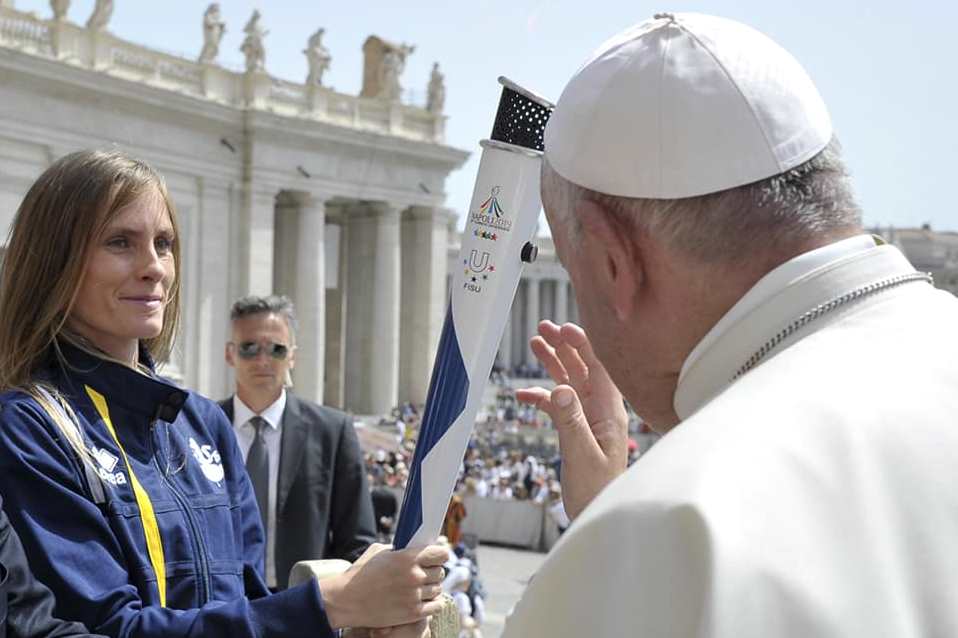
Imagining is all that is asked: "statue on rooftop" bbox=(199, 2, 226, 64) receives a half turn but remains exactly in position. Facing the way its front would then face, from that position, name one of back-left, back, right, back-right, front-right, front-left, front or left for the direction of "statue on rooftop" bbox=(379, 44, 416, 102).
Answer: right

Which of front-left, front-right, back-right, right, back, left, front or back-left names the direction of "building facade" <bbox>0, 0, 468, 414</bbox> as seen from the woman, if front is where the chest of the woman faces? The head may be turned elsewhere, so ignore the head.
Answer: back-left

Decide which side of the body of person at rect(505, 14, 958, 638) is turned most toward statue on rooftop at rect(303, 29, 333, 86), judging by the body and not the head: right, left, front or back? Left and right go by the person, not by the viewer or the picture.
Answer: front

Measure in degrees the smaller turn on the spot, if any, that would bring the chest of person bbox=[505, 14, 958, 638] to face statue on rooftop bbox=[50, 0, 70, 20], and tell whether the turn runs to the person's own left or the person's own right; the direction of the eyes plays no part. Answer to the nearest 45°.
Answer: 0° — they already face it

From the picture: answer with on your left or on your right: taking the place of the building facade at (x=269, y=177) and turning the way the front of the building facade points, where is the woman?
on your right

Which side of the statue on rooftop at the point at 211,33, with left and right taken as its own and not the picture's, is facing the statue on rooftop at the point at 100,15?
right

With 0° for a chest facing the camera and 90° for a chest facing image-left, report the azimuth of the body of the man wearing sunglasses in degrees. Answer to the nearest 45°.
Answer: approximately 0°

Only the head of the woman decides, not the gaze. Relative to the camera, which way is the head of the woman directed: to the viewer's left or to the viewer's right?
to the viewer's right

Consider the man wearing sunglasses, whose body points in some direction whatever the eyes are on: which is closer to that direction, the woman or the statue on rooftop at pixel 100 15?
the woman

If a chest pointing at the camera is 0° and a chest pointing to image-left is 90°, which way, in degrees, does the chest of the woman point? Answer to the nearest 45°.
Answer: approximately 315°

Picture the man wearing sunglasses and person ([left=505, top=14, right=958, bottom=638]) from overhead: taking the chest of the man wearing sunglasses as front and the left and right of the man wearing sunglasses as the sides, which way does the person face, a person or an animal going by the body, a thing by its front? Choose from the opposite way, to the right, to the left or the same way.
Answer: the opposite way

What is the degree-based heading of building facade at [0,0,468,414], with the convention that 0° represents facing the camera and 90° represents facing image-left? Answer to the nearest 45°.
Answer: approximately 315°

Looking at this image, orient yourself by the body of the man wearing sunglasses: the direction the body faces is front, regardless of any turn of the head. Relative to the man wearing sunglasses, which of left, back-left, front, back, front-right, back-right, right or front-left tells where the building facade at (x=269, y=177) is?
back

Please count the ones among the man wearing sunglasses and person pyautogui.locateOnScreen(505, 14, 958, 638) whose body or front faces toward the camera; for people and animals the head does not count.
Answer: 1

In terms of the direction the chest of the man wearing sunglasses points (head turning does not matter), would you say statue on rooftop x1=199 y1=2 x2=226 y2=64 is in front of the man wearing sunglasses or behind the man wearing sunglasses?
behind
